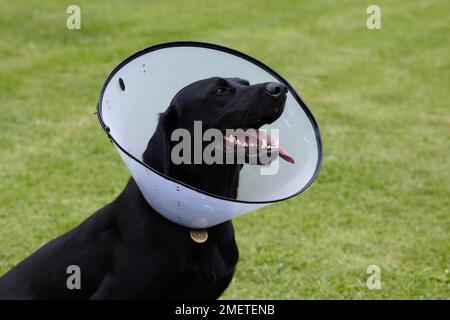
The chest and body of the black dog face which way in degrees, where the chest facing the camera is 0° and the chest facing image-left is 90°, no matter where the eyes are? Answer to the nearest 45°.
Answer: approximately 270°
